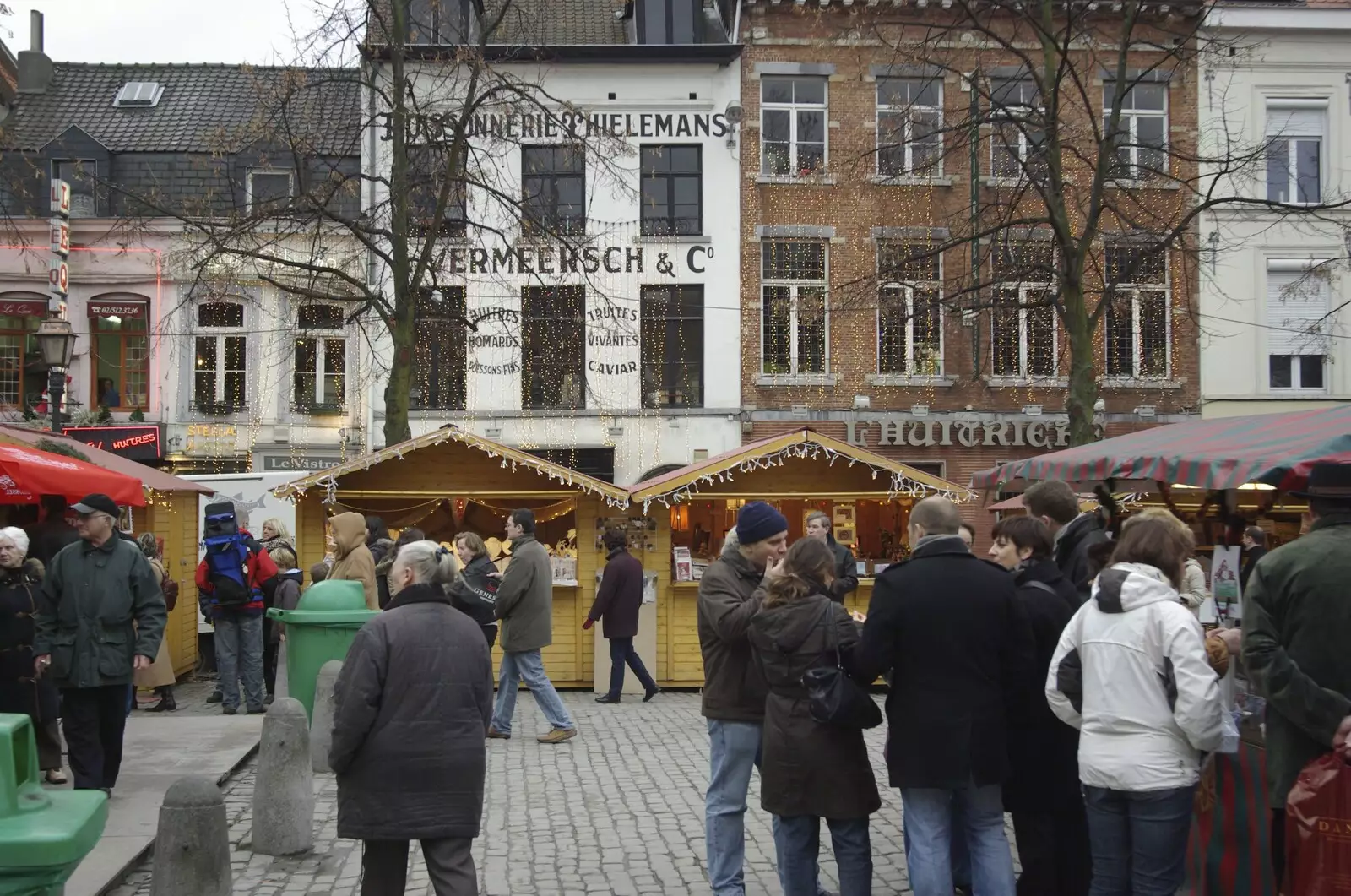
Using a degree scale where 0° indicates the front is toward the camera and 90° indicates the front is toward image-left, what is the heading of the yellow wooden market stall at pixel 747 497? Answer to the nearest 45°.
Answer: approximately 0°

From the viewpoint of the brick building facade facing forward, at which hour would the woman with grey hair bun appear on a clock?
The woman with grey hair bun is roughly at 12 o'clock from the brick building facade.

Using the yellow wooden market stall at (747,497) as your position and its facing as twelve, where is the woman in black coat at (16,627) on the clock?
The woman in black coat is roughly at 1 o'clock from the yellow wooden market stall.

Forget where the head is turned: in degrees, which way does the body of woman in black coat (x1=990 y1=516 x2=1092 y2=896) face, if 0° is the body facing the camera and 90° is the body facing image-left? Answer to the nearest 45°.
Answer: approximately 90°

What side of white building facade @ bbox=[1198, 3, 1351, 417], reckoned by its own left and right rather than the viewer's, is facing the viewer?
front

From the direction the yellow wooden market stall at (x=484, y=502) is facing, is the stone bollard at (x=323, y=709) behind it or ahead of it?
ahead

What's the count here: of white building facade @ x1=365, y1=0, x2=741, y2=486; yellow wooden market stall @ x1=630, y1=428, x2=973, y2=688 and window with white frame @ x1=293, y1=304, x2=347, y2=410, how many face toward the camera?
3

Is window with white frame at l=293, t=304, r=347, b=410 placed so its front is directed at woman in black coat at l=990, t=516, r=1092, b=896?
yes

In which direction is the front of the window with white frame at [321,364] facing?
toward the camera

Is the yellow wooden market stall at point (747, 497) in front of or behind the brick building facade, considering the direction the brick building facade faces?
in front

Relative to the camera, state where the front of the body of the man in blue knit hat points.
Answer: to the viewer's right
